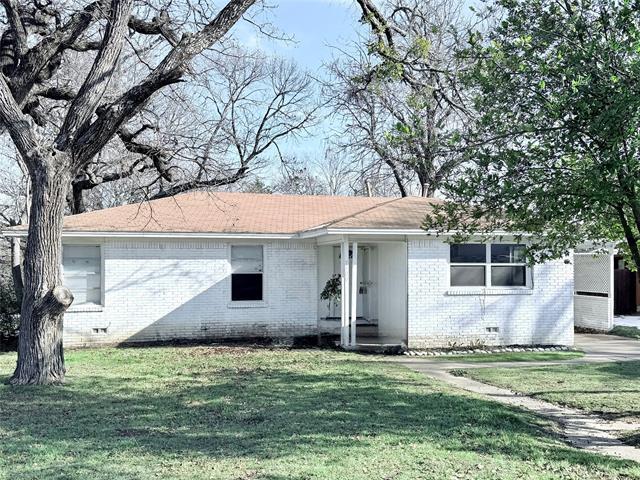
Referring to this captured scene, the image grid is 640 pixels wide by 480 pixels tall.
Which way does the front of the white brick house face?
toward the camera

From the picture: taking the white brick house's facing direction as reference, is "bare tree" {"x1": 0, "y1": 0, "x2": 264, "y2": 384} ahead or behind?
ahead

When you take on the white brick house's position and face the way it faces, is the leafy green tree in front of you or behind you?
in front

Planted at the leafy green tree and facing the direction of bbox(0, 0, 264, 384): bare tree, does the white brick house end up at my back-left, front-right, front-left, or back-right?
front-right
